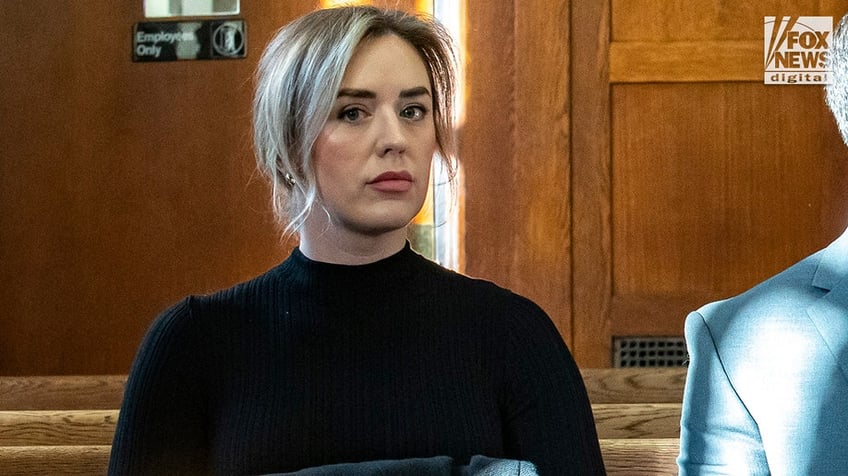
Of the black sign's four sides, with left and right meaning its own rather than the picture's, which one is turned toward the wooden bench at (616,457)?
front

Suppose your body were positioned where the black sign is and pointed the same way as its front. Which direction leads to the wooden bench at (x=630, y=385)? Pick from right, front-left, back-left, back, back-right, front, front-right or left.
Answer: front-left

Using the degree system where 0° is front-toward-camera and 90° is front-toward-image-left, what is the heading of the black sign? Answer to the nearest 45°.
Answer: approximately 0°

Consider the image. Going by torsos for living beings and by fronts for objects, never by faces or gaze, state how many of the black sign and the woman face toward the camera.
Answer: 2

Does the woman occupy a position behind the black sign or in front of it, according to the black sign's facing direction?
in front

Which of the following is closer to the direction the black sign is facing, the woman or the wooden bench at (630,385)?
the woman

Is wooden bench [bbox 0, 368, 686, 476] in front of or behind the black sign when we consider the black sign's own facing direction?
in front

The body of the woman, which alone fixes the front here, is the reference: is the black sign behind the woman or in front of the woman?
behind

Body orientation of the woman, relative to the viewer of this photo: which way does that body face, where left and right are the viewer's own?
facing the viewer
